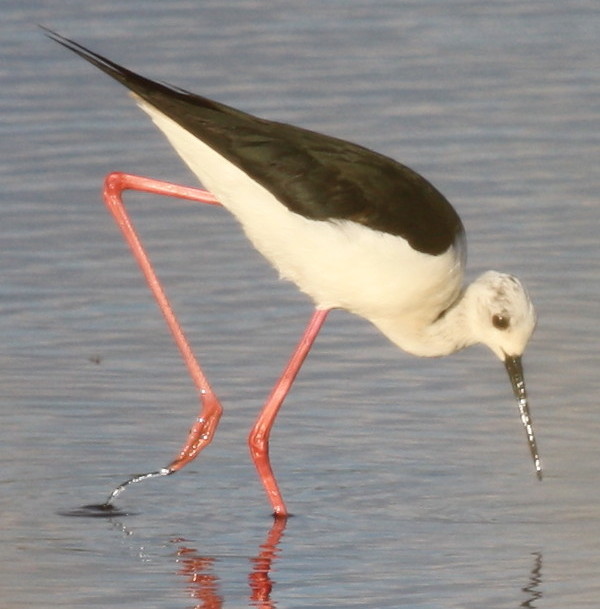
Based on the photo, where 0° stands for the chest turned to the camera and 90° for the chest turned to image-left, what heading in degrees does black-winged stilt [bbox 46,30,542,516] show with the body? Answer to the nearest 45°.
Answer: approximately 270°
